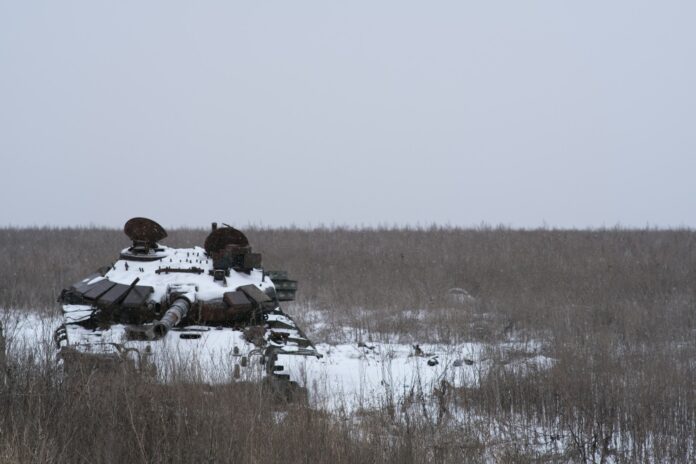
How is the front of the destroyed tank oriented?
toward the camera
